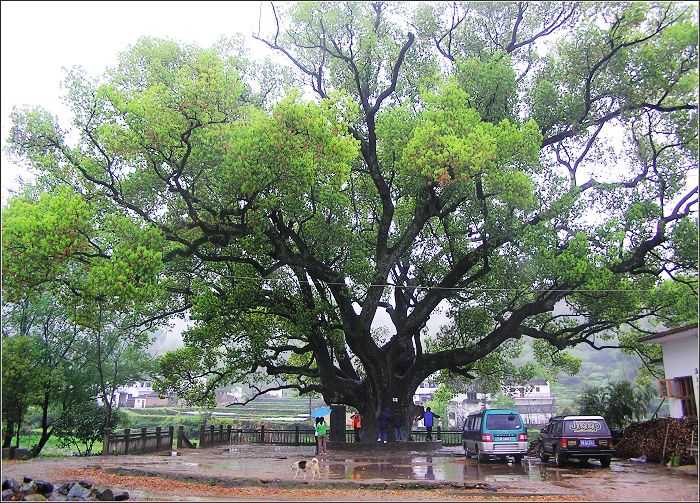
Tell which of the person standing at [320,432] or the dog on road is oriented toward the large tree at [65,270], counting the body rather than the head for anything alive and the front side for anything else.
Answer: the dog on road

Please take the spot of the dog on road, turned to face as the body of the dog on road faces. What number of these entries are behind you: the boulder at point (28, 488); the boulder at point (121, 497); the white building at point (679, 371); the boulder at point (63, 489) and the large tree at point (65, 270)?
1

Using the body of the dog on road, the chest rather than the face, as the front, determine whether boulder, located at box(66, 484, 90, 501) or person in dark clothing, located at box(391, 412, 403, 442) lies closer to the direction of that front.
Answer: the boulder

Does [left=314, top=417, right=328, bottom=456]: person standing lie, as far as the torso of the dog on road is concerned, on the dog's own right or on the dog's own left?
on the dog's own right

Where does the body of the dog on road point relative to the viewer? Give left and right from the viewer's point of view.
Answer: facing to the left of the viewer

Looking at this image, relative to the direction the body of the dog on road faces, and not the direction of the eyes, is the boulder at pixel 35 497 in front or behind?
in front

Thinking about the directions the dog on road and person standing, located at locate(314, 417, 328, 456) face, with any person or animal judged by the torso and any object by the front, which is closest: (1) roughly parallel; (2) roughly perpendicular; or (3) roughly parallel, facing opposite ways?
roughly perpendicular
